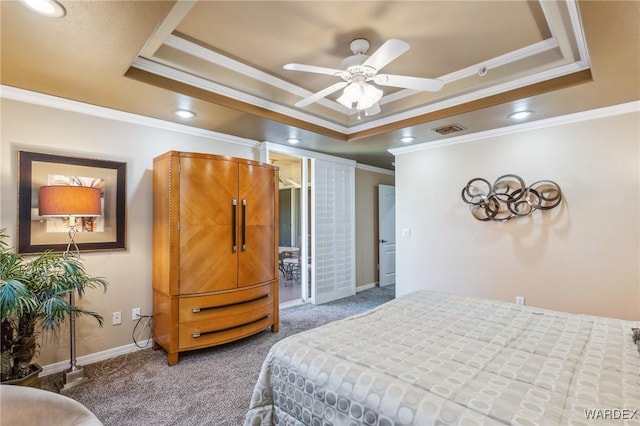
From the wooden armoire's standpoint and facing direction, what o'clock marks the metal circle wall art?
The metal circle wall art is roughly at 11 o'clock from the wooden armoire.

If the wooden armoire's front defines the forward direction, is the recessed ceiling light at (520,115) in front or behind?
in front

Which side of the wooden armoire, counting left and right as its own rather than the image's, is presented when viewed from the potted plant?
right

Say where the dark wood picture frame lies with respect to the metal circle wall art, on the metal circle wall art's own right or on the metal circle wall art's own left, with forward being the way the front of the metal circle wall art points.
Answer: on the metal circle wall art's own right

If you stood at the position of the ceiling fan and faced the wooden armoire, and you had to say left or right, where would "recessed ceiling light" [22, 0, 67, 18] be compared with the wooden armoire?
left

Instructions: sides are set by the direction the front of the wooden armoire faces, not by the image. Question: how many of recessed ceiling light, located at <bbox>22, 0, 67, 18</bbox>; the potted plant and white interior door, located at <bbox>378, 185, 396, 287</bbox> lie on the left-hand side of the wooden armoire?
1

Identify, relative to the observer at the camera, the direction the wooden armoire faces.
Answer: facing the viewer and to the right of the viewer

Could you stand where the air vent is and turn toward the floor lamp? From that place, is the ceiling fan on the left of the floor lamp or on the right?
left

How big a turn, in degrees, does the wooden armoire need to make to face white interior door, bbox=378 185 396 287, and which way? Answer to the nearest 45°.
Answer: approximately 90° to its left

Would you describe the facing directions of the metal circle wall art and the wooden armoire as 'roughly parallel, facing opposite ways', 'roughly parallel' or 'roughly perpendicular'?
roughly perpendicular

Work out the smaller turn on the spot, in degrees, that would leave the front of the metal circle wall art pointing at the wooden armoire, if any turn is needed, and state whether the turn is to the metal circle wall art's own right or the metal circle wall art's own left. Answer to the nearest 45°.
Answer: approximately 45° to the metal circle wall art's own right
